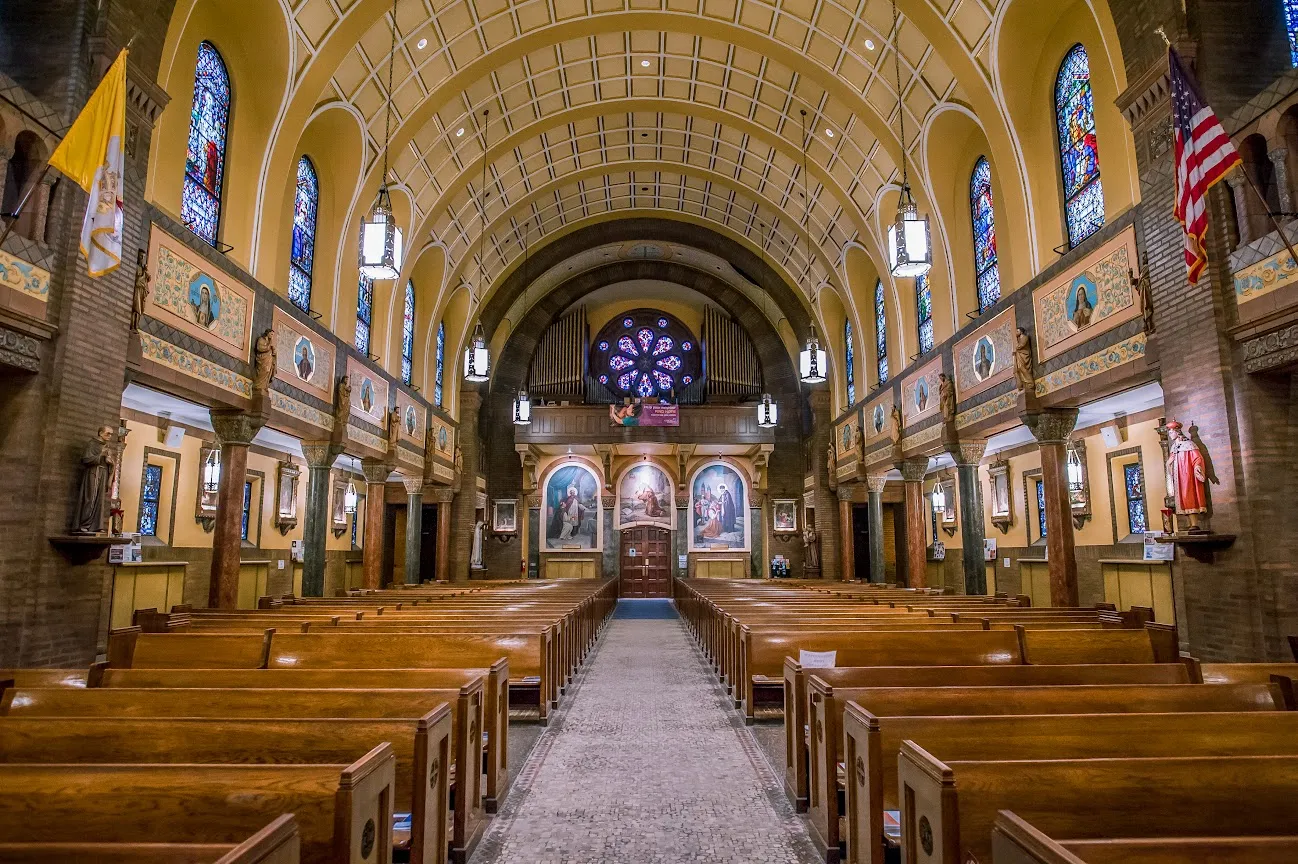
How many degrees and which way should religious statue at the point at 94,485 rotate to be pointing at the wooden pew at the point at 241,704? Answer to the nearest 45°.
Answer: approximately 45° to its right

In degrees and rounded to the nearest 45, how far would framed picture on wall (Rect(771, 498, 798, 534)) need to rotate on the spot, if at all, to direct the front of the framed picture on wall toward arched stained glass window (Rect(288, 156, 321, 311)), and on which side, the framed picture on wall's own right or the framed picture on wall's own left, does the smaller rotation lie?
approximately 45° to the framed picture on wall's own right

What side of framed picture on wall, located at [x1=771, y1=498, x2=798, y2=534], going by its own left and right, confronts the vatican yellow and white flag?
front

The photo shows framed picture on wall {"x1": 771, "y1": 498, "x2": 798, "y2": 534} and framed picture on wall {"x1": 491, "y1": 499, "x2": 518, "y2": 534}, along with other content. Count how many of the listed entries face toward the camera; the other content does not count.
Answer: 2

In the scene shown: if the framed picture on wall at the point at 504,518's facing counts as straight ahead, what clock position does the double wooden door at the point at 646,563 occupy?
The double wooden door is roughly at 9 o'clock from the framed picture on wall.

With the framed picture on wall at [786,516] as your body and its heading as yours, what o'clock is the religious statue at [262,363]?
The religious statue is roughly at 1 o'clock from the framed picture on wall.

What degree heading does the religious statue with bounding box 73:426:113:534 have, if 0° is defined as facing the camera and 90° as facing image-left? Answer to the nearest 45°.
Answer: approximately 315°

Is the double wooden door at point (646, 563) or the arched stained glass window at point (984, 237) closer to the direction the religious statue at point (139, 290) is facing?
the arched stained glass window

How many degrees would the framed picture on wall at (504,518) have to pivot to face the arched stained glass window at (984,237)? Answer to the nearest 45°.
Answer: approximately 45° to its left

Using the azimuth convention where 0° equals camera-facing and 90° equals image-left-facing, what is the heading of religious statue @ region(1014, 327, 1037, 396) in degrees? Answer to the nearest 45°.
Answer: approximately 45°

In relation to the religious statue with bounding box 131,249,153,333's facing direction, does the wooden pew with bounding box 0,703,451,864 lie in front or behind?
in front

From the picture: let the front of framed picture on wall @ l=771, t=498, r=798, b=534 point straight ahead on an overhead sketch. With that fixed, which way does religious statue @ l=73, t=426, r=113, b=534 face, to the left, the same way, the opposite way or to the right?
to the left

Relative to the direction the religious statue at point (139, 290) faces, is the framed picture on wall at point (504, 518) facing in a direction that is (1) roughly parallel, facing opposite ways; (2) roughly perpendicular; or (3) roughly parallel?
roughly perpendicular

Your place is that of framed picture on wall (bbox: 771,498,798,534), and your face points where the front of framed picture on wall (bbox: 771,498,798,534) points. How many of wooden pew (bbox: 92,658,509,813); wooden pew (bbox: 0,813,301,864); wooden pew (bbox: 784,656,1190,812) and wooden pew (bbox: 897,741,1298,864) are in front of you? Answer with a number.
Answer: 4

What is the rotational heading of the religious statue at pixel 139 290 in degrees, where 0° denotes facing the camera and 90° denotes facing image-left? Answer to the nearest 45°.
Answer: approximately 315°

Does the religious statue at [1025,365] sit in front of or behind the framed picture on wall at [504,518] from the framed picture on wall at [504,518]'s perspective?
in front

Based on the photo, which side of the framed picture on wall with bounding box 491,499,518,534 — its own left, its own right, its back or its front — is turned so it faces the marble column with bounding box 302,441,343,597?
front
